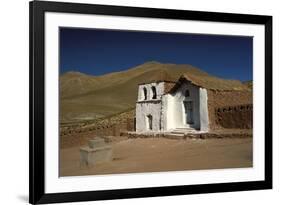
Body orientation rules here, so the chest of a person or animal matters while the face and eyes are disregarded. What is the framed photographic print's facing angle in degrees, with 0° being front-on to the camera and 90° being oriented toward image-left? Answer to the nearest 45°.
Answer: approximately 315°
